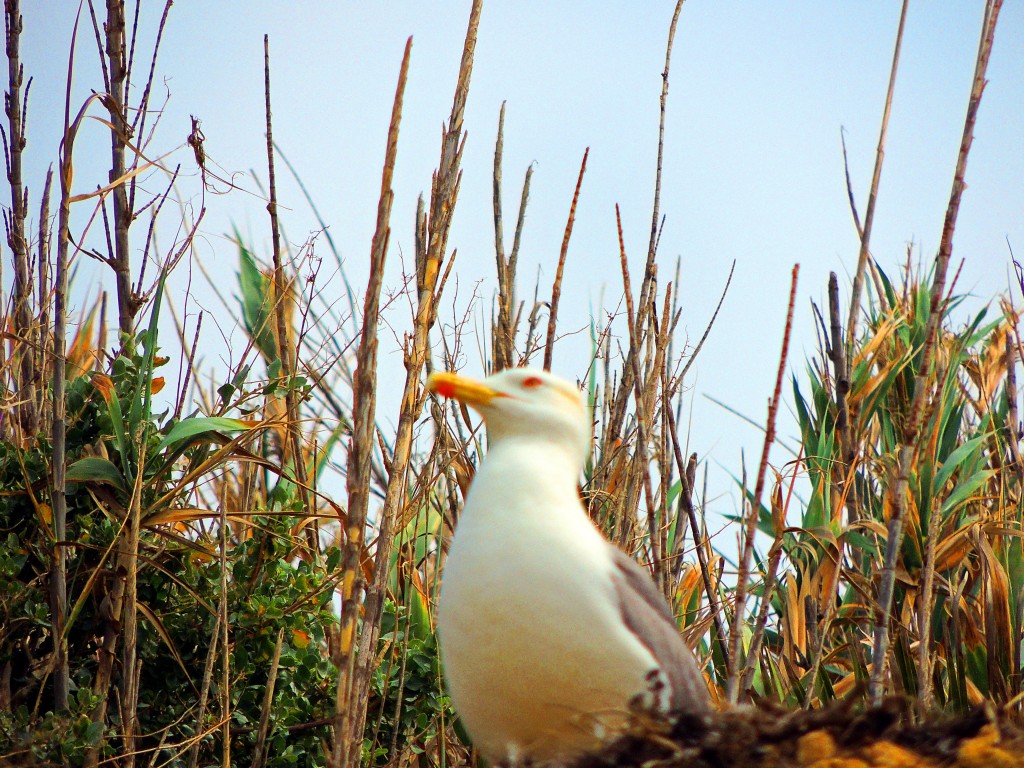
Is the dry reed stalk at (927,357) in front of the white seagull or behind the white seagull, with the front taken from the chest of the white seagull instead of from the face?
behind

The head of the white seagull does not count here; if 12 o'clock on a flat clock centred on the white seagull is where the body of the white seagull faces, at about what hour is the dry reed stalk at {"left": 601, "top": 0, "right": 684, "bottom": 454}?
The dry reed stalk is roughly at 5 o'clock from the white seagull.

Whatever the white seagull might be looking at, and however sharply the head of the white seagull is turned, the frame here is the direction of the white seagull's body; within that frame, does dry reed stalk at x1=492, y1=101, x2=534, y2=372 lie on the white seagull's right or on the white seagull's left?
on the white seagull's right

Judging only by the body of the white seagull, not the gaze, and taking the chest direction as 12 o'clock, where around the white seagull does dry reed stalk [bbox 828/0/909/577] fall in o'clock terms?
The dry reed stalk is roughly at 6 o'clock from the white seagull.

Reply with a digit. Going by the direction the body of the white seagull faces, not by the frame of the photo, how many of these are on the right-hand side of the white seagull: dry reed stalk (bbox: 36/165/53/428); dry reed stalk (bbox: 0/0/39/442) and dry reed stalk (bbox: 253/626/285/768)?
3

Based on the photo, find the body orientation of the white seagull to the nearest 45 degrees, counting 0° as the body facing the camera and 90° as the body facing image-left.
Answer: approximately 45°

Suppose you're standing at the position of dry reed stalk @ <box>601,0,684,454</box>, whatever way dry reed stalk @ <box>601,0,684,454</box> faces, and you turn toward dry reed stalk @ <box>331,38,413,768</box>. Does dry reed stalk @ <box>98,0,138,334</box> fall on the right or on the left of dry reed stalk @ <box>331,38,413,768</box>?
right

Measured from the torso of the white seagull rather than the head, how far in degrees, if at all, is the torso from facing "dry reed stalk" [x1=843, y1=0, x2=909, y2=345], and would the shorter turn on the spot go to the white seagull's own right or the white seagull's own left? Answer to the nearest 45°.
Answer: approximately 180°

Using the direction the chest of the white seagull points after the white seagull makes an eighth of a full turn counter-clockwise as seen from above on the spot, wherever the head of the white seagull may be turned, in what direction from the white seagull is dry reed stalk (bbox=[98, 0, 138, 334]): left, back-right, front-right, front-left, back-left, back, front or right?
back-right

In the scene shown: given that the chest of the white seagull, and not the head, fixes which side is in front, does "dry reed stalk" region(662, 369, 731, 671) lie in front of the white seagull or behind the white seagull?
behind

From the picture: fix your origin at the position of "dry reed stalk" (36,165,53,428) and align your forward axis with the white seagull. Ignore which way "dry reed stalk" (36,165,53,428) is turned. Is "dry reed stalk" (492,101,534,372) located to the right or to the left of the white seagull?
left

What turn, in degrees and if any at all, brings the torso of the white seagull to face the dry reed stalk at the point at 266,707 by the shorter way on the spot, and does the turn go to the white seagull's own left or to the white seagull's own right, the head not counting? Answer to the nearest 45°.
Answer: approximately 90° to the white seagull's own right
